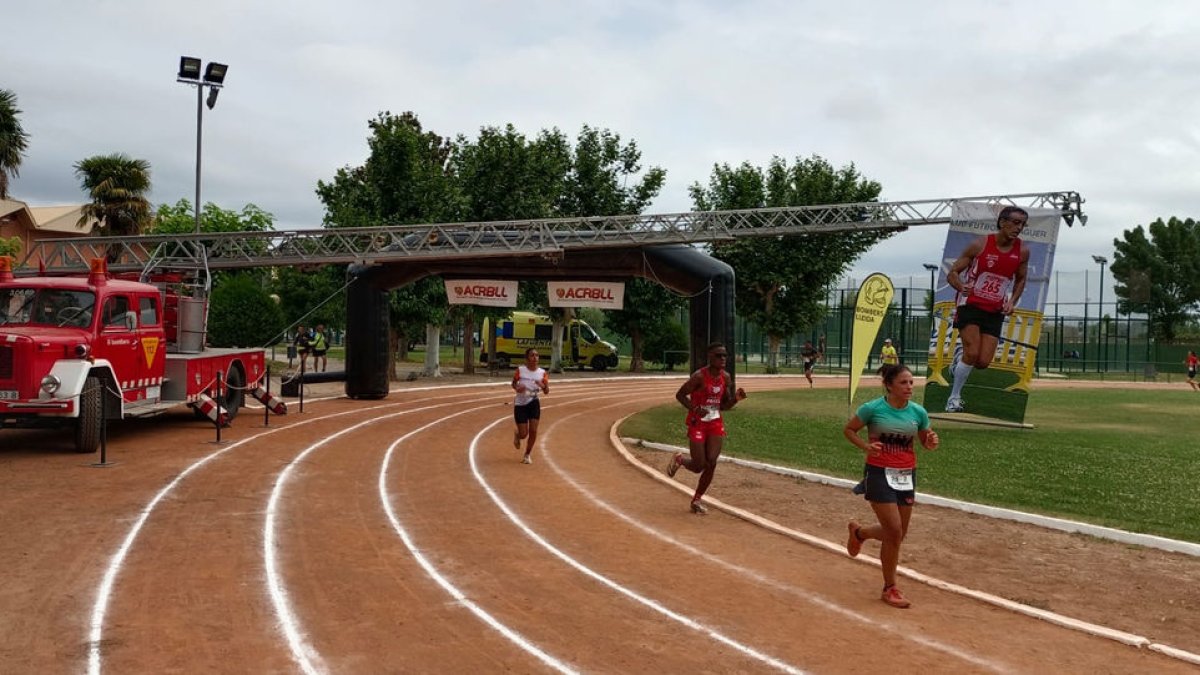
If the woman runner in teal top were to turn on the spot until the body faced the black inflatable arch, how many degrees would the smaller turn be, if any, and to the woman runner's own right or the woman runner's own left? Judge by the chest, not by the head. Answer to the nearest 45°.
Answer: approximately 180°

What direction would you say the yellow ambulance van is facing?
to the viewer's right

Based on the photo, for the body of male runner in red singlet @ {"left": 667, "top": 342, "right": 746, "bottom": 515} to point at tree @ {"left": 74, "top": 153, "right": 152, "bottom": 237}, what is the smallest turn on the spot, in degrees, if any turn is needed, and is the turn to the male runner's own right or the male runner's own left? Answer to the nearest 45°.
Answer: approximately 180°

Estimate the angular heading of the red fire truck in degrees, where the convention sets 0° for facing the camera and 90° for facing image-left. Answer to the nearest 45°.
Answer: approximately 45°

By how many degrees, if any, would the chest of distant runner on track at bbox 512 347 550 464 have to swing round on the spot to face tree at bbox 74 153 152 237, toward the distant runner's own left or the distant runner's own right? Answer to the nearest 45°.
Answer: approximately 135° to the distant runner's own right

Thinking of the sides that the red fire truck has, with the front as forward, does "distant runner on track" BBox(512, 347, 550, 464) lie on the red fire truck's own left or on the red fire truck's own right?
on the red fire truck's own left

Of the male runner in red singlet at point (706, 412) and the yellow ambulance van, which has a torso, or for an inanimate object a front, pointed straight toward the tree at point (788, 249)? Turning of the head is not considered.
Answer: the yellow ambulance van

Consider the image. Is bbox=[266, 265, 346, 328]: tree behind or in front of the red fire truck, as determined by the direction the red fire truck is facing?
behind

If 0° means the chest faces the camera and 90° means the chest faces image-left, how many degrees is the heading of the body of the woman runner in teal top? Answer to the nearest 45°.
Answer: approximately 315°

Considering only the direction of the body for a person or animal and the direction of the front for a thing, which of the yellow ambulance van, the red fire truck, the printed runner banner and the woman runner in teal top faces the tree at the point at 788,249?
the yellow ambulance van

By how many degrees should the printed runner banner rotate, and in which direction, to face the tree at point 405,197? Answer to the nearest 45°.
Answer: approximately 90° to its right

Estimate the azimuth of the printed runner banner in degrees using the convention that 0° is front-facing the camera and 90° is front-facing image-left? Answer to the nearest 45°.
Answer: approximately 0°

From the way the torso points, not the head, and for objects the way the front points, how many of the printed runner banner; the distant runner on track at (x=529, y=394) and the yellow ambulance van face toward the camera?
2

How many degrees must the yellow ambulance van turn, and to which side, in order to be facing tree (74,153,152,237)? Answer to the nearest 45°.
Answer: approximately 135° to its right

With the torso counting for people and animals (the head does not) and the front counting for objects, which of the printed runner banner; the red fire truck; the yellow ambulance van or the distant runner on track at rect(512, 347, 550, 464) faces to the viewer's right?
the yellow ambulance van

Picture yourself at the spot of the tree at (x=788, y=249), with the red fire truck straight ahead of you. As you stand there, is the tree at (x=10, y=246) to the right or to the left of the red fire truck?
right
